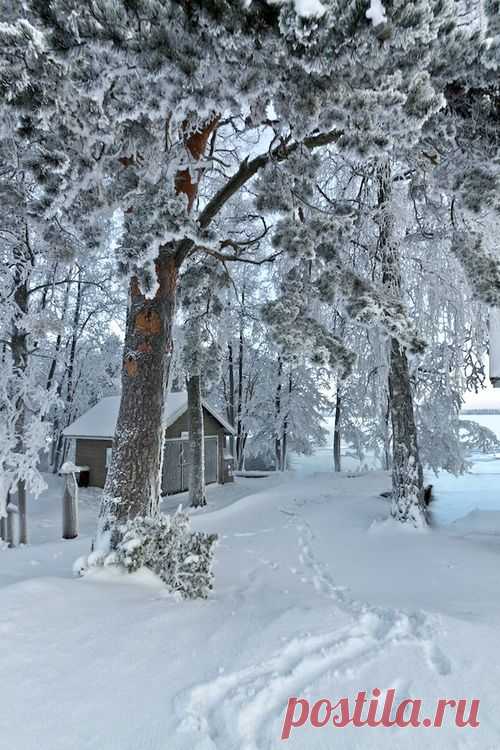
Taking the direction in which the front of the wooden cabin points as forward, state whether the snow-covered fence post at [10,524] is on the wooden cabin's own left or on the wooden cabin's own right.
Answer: on the wooden cabin's own right

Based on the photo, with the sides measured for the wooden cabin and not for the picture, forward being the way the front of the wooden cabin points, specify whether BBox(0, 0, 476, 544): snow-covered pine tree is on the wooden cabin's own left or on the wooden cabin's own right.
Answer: on the wooden cabin's own right

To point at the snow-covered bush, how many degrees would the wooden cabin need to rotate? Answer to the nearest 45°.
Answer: approximately 45° to its right

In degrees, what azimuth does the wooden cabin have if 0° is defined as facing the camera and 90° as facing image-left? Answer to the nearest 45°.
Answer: approximately 315°

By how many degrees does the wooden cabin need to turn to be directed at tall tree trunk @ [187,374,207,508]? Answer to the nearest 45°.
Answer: approximately 45° to its right

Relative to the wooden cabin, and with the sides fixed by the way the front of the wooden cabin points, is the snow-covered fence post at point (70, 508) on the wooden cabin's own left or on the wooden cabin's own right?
on the wooden cabin's own right

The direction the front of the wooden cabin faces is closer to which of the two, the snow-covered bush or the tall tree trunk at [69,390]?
the snow-covered bush
